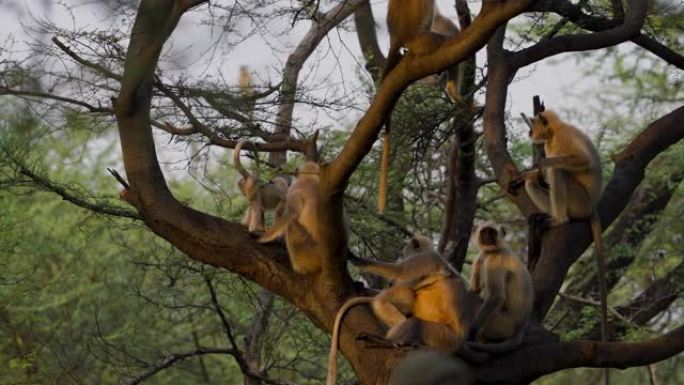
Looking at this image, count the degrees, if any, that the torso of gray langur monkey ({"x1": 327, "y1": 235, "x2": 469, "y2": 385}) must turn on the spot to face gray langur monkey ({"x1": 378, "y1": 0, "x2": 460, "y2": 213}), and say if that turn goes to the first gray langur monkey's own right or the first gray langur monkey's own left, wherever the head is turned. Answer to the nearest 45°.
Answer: approximately 90° to the first gray langur monkey's own left

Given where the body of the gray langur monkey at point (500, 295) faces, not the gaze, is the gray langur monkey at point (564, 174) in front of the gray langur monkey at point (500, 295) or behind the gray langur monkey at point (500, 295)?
behind

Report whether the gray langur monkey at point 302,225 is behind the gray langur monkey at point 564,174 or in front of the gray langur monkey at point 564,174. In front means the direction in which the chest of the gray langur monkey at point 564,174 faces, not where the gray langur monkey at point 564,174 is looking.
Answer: in front

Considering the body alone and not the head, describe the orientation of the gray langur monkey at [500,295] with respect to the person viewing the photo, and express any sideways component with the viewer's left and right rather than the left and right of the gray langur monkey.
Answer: facing the viewer and to the left of the viewer

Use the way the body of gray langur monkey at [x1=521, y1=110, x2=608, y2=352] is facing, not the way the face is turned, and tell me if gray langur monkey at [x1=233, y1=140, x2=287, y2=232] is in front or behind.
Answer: in front

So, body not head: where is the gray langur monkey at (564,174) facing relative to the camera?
to the viewer's left

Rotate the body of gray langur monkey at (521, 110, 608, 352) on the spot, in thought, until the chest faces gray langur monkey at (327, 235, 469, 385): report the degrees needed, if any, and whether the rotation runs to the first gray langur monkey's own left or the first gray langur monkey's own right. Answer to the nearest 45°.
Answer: approximately 45° to the first gray langur monkey's own left

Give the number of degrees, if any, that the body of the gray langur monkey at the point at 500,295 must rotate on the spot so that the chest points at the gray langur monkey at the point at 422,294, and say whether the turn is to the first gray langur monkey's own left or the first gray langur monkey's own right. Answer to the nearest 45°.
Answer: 0° — it already faces it
